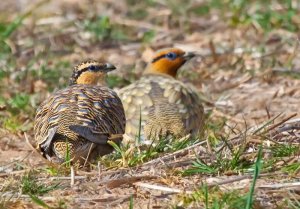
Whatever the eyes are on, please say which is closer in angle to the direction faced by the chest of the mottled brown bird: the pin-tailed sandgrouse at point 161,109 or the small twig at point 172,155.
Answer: the pin-tailed sandgrouse

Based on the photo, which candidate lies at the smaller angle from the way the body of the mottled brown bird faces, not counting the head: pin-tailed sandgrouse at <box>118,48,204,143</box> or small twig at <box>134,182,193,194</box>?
the pin-tailed sandgrouse

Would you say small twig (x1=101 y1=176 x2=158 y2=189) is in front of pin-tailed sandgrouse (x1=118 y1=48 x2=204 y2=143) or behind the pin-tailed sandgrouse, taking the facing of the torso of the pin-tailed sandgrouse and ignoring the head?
behind

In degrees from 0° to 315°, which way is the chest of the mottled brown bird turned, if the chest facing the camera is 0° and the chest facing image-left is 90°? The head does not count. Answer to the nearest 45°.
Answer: approximately 225°
